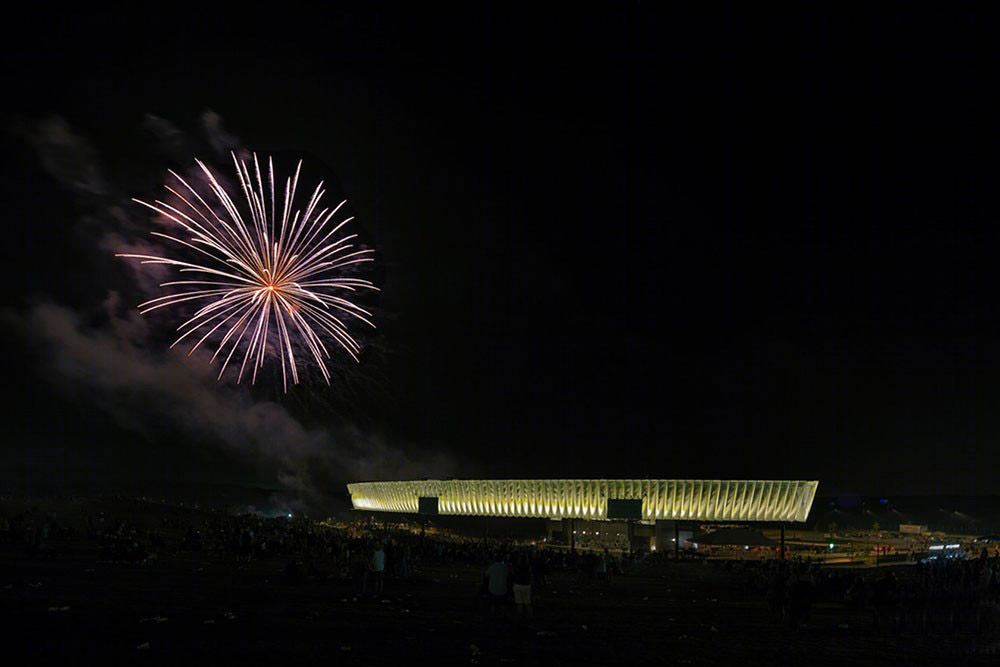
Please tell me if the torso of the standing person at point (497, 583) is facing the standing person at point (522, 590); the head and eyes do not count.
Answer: no

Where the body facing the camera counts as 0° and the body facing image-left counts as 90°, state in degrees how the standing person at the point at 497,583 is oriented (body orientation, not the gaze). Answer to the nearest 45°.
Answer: approximately 180°
